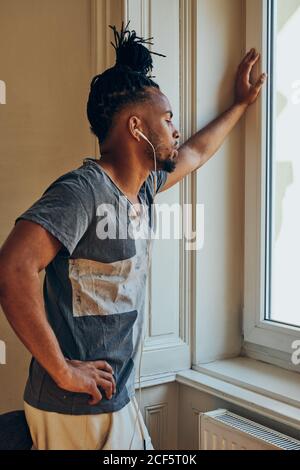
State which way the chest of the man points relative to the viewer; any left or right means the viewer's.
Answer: facing the viewer and to the right of the viewer

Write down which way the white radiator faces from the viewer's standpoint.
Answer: facing the viewer and to the left of the viewer

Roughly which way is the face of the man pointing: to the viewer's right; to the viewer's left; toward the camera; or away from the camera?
to the viewer's right

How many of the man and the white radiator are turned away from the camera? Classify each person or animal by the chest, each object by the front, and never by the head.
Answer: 0
